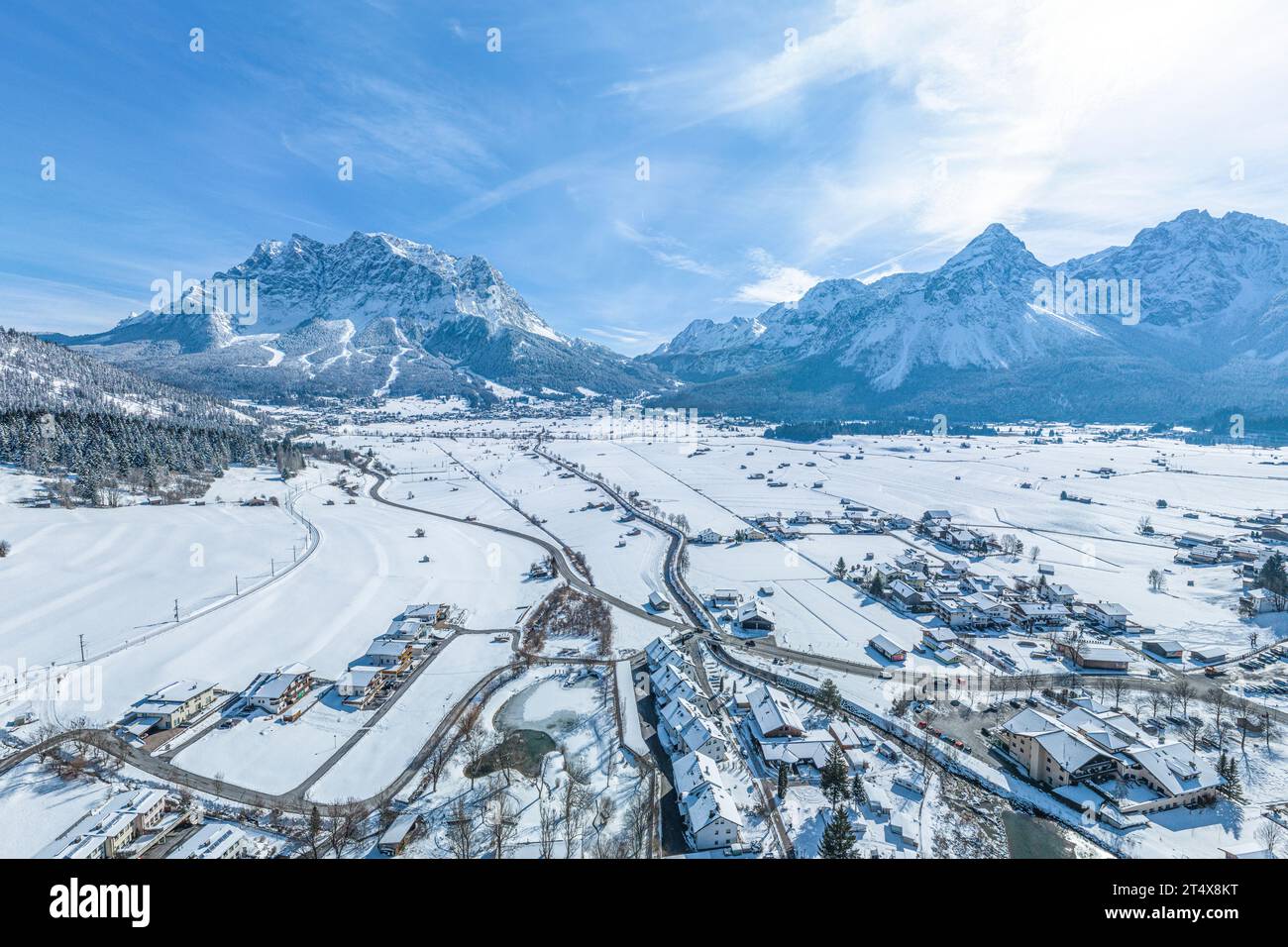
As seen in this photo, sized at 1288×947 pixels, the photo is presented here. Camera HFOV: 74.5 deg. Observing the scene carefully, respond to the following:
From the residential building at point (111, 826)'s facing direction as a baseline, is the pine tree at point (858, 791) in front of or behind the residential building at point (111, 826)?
in front

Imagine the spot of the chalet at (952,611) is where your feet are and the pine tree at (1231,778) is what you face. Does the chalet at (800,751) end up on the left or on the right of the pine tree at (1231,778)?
right

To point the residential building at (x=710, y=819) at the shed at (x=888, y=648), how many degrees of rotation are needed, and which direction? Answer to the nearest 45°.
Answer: approximately 135° to its left

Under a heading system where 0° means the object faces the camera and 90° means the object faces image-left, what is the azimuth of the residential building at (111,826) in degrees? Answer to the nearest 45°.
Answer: approximately 315°

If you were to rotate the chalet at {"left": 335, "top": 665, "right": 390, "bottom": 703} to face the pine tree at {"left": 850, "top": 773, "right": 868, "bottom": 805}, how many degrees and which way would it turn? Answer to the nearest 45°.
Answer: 0° — it already faces it

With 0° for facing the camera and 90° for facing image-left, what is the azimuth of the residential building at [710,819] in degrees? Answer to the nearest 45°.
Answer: approximately 0°

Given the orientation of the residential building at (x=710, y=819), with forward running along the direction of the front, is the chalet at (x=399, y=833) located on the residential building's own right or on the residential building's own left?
on the residential building's own right
